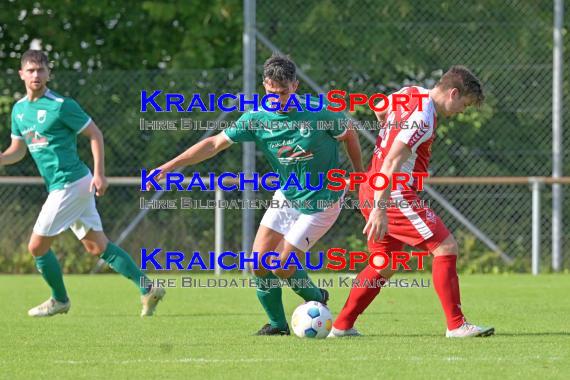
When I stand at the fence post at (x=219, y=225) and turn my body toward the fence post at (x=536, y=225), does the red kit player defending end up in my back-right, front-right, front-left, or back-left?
front-right

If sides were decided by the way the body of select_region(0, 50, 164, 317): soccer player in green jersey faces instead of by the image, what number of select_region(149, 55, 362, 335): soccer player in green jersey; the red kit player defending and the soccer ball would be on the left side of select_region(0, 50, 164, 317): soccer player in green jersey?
3

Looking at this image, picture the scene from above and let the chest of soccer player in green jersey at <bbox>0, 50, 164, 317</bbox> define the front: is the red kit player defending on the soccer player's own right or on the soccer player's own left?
on the soccer player's own left

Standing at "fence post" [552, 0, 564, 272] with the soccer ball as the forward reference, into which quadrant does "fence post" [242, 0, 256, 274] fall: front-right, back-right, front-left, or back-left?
front-right

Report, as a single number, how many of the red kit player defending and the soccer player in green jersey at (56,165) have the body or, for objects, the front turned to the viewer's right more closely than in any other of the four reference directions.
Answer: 1
